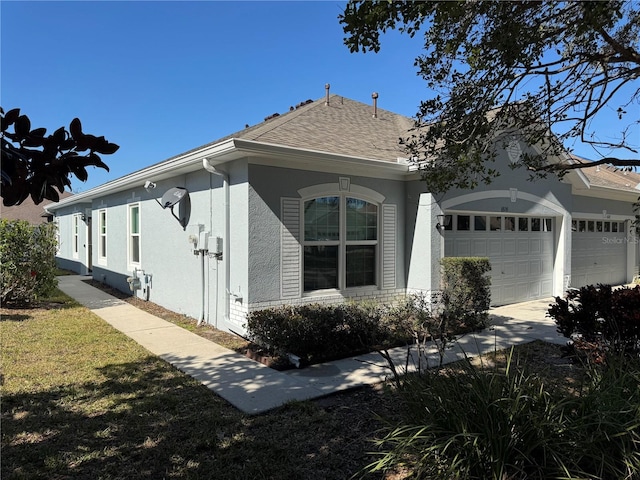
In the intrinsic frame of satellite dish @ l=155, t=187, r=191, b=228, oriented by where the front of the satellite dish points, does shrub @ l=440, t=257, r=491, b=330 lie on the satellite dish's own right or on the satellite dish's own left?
on the satellite dish's own left

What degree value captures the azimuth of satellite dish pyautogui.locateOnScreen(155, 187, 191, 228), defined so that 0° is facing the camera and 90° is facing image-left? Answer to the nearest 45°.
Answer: approximately 45°

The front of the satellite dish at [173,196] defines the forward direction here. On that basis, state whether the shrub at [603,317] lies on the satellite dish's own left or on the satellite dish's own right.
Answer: on the satellite dish's own left

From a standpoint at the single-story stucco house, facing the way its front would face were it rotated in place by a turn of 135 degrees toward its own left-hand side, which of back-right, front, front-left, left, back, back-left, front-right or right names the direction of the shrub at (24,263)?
left

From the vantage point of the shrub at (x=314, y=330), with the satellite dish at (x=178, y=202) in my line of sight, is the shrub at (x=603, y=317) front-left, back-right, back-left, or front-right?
back-right

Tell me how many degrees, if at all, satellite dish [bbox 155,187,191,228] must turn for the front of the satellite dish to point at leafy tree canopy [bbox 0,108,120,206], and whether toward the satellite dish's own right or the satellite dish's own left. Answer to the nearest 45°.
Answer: approximately 45° to the satellite dish's own left

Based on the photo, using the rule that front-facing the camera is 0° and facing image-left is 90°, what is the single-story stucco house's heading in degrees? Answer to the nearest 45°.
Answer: approximately 315°
